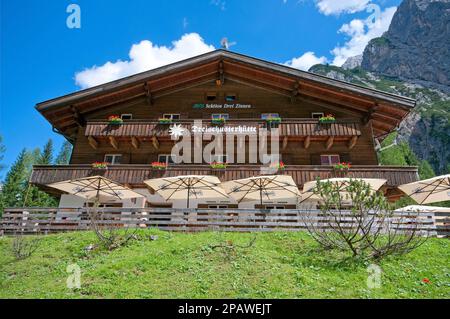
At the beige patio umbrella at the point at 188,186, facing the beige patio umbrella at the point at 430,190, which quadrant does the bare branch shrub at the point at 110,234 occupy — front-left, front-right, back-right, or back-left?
back-right

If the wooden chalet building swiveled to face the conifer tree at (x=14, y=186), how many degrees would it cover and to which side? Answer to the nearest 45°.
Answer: approximately 135° to its right

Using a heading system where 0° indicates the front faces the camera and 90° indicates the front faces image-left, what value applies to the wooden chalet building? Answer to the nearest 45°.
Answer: approximately 0°

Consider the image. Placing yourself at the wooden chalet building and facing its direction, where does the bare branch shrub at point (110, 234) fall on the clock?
The bare branch shrub is roughly at 1 o'clock from the wooden chalet building.
